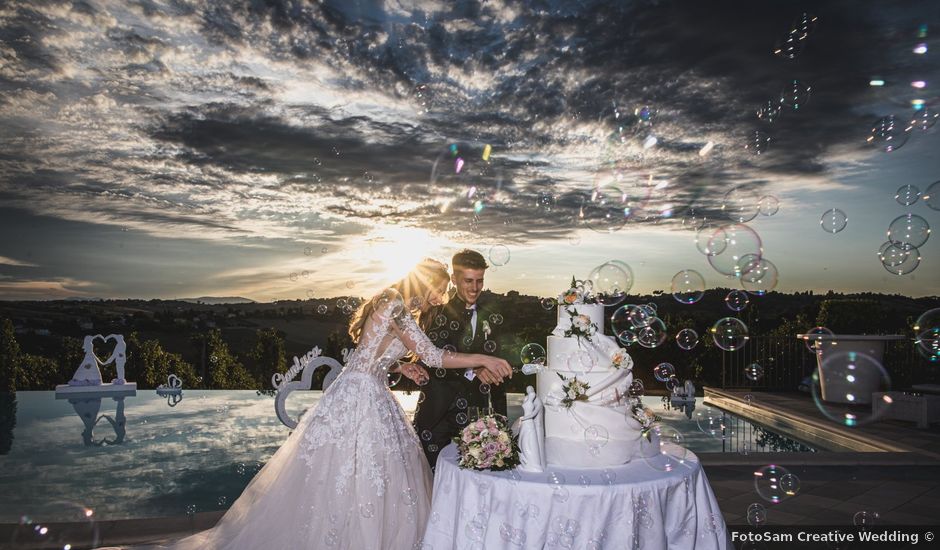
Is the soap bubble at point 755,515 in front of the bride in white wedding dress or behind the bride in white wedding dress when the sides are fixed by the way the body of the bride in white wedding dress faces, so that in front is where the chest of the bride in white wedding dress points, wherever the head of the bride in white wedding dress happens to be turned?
in front

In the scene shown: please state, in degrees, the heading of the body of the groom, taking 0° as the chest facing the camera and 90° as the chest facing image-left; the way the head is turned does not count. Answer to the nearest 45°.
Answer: approximately 315°

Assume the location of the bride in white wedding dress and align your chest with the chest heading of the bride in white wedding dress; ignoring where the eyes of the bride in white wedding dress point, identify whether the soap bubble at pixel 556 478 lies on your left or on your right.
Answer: on your right

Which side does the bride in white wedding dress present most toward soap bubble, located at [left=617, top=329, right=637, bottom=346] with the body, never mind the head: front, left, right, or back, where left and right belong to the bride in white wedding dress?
front

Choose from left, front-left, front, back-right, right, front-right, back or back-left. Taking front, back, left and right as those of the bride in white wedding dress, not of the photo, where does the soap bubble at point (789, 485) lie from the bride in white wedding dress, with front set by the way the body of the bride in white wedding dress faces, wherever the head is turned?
front

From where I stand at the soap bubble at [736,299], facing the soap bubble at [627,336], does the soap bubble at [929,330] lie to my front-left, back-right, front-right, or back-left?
back-left

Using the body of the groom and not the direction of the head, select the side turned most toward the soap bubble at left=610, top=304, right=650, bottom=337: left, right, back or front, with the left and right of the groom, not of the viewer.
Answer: left

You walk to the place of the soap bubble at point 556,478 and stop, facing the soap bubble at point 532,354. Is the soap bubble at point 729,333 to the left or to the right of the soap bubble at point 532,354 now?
right

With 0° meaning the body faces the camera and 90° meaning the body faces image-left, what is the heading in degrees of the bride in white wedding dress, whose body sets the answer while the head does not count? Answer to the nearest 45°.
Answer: approximately 270°

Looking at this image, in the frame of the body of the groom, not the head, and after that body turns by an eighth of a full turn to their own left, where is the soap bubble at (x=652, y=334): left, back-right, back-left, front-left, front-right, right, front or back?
front-left

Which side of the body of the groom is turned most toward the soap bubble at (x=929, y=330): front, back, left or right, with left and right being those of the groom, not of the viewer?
left

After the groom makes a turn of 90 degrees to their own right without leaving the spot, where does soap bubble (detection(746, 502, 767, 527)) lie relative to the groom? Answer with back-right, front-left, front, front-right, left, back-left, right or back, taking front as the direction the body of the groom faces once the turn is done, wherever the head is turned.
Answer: back-left

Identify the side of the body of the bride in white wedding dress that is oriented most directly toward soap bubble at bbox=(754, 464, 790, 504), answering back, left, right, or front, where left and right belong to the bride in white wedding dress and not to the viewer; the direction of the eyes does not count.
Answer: front

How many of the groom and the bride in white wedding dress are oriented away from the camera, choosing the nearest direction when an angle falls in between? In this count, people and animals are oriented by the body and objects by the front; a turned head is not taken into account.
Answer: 0

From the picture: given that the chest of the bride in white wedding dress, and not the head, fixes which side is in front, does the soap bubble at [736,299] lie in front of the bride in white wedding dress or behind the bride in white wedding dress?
in front
